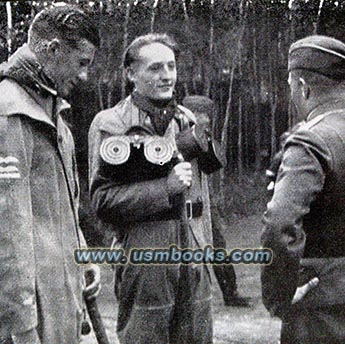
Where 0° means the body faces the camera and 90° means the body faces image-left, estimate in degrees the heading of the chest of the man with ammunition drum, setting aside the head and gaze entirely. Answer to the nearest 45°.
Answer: approximately 315°

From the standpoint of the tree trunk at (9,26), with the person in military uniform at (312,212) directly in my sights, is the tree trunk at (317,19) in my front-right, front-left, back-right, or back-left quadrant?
front-left

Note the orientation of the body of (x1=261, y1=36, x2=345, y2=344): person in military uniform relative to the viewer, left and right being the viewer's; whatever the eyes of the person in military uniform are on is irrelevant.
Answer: facing away from the viewer and to the left of the viewer

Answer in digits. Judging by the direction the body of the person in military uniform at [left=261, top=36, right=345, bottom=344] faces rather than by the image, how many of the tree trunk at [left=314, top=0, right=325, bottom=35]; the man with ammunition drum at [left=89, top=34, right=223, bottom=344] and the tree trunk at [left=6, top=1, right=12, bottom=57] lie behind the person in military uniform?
0

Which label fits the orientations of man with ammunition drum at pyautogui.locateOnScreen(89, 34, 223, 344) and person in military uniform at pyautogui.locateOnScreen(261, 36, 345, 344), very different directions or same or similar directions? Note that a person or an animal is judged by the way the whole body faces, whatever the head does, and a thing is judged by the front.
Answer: very different directions

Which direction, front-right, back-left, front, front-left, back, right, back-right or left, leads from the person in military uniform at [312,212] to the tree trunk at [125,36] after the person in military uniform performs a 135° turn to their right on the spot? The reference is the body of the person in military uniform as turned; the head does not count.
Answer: back-left

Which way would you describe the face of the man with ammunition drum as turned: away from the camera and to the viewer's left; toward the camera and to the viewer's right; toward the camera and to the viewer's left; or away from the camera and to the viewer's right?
toward the camera and to the viewer's right

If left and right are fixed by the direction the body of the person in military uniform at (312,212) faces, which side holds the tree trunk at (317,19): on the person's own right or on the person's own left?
on the person's own right

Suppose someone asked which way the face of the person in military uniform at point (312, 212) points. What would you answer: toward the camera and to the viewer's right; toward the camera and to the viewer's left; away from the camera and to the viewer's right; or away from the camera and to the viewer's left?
away from the camera and to the viewer's left

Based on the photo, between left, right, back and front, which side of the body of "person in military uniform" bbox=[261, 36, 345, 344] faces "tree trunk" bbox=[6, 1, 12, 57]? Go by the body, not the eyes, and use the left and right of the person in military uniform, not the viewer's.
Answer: front
